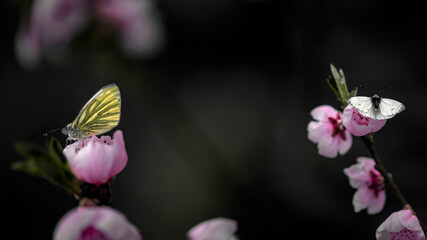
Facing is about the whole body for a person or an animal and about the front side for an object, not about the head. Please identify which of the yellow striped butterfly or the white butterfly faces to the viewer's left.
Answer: the yellow striped butterfly

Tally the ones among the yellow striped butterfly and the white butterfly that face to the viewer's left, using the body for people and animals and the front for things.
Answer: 1

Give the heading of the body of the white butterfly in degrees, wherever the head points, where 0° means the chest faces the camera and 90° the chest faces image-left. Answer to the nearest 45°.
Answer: approximately 180°

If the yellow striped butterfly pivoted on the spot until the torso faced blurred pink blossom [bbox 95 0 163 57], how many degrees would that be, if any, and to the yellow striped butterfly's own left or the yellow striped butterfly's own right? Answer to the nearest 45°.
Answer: approximately 90° to the yellow striped butterfly's own right

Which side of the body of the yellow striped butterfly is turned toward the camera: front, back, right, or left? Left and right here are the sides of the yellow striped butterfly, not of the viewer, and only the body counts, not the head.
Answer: left
